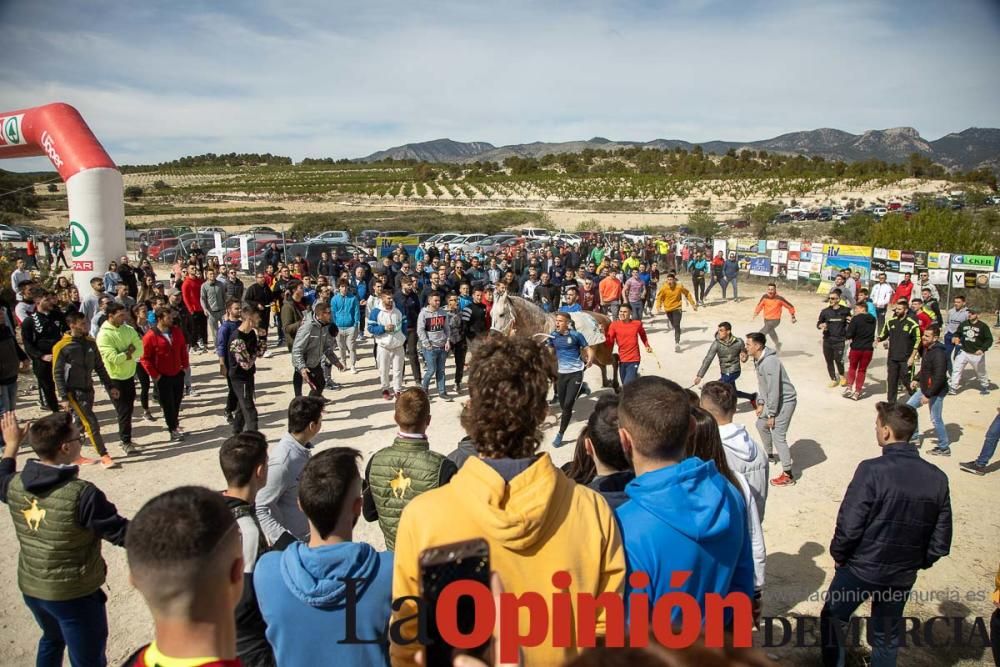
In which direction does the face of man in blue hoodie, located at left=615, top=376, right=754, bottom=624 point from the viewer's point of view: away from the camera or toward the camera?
away from the camera

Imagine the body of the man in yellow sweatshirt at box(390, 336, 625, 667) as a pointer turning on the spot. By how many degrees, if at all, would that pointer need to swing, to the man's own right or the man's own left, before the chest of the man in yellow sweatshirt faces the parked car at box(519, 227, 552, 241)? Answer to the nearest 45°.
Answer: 0° — they already face it

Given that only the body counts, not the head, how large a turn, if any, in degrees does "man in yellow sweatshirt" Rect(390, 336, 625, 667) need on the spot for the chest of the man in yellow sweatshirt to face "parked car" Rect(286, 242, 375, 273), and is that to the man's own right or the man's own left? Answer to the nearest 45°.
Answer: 0° — they already face it

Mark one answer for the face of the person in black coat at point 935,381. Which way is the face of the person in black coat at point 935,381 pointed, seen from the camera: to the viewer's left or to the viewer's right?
to the viewer's left

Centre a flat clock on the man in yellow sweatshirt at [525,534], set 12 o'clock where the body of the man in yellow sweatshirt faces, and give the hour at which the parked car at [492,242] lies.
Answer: The parked car is roughly at 12 o'clock from the man in yellow sweatshirt.

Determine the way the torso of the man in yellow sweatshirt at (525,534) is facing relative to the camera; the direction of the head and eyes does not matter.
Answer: away from the camera

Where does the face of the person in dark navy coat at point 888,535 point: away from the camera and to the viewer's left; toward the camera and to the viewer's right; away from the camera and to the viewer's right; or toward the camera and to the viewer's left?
away from the camera and to the viewer's left

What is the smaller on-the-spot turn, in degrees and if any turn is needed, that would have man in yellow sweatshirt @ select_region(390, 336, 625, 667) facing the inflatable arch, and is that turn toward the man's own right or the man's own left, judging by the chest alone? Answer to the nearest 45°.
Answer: approximately 45° to the man's own left

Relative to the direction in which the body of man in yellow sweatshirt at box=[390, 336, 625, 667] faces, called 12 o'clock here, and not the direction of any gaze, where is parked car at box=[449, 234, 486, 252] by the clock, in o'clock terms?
The parked car is roughly at 12 o'clock from the man in yellow sweatshirt.

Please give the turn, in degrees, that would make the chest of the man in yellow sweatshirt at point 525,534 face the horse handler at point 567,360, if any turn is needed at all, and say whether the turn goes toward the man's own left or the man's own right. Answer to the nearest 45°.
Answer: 0° — they already face them
